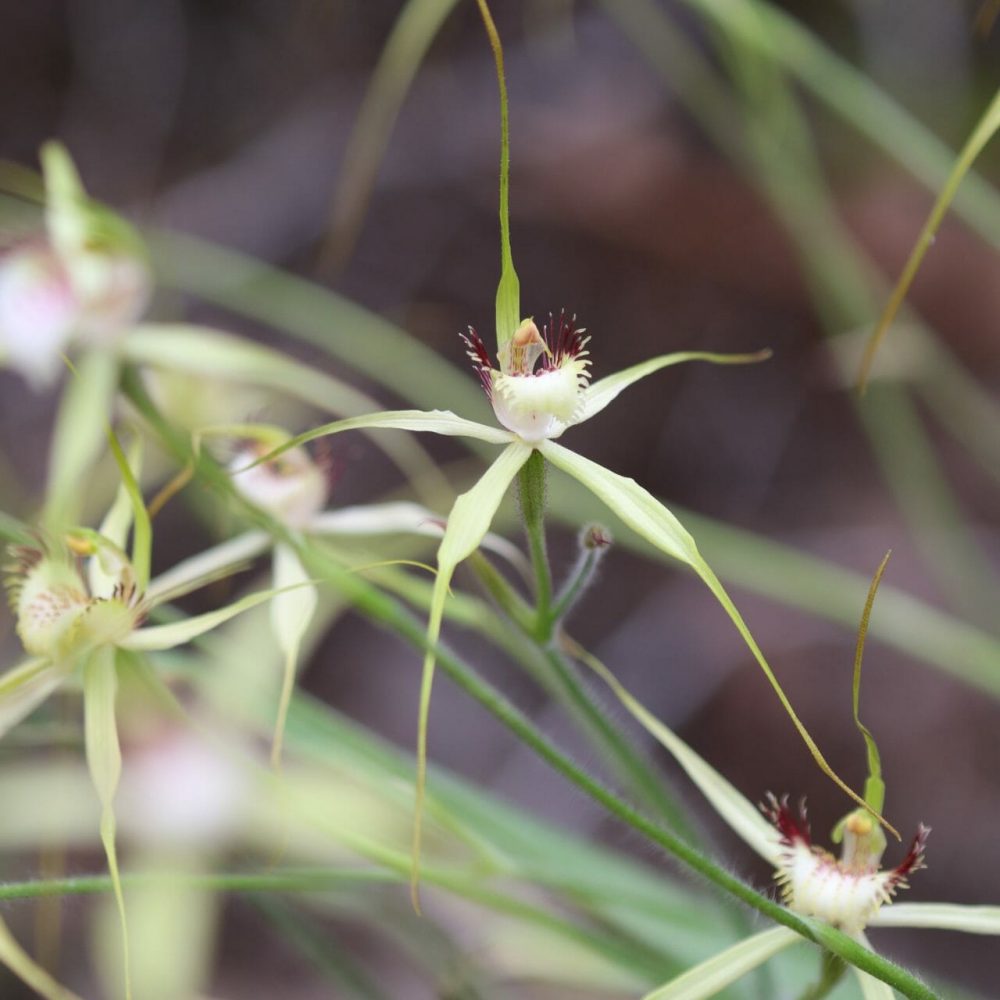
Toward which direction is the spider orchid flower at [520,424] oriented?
toward the camera

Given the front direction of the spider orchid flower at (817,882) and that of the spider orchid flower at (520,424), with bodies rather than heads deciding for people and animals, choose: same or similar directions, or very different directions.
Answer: same or similar directions

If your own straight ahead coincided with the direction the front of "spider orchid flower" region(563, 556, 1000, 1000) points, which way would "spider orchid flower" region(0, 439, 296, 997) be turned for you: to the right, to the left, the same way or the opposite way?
the same way

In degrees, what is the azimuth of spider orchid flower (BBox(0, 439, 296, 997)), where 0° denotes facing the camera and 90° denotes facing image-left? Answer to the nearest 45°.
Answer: approximately 45°

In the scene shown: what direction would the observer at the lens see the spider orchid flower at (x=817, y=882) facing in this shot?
facing the viewer
